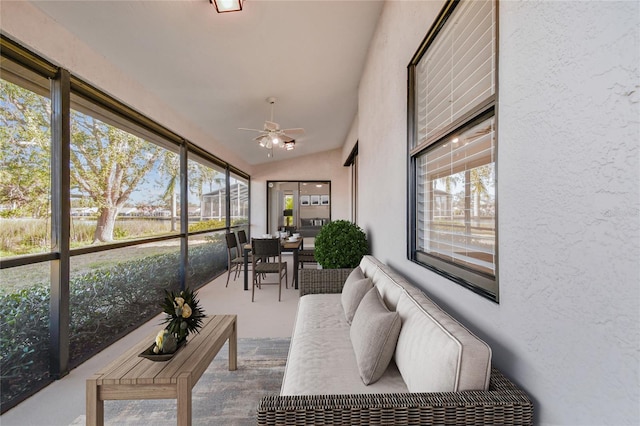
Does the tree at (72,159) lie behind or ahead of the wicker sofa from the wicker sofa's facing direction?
ahead

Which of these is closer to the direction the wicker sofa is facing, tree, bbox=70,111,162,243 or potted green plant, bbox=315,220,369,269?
the tree

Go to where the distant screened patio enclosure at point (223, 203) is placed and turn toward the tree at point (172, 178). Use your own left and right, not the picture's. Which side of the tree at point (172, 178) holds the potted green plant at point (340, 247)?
left

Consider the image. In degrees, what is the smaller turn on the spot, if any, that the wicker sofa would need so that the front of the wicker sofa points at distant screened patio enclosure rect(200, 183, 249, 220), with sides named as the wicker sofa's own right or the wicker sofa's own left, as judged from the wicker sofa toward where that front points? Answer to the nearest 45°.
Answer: approximately 45° to the wicker sofa's own right

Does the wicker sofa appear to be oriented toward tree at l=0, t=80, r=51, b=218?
yes

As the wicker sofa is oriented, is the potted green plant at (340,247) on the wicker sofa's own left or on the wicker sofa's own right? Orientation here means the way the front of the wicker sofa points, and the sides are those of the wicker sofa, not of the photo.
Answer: on the wicker sofa's own right

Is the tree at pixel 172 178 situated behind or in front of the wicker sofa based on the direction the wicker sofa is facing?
in front

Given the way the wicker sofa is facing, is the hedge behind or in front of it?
in front

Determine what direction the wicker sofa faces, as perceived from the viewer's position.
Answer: facing to the left of the viewer

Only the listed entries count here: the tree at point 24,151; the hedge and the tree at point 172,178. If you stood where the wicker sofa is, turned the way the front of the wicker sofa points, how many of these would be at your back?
0
